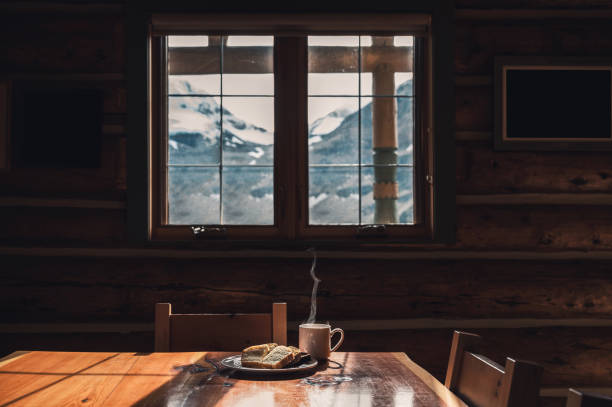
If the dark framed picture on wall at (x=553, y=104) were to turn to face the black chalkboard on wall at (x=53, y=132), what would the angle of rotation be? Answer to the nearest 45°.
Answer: approximately 45° to its right

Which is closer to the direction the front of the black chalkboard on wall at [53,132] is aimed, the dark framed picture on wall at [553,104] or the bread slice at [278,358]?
the bread slice

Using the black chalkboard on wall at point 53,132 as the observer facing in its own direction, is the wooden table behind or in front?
in front

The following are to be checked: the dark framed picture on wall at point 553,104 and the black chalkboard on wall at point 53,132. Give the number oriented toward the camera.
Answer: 2

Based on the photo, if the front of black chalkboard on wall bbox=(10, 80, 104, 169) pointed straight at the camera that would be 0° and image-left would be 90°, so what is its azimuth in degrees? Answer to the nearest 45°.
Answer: approximately 0°

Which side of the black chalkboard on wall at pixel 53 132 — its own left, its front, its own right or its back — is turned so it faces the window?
left

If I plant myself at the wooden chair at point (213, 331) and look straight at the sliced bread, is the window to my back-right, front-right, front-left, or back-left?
back-left

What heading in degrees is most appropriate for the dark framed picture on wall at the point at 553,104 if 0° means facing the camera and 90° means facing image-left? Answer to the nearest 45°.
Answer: approximately 0°

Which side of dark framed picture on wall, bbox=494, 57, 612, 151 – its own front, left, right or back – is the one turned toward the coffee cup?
front

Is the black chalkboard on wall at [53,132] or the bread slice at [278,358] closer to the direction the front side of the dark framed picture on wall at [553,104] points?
the bread slice
